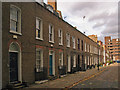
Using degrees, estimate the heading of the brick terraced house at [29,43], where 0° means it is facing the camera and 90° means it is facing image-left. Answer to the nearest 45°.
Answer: approximately 315°
